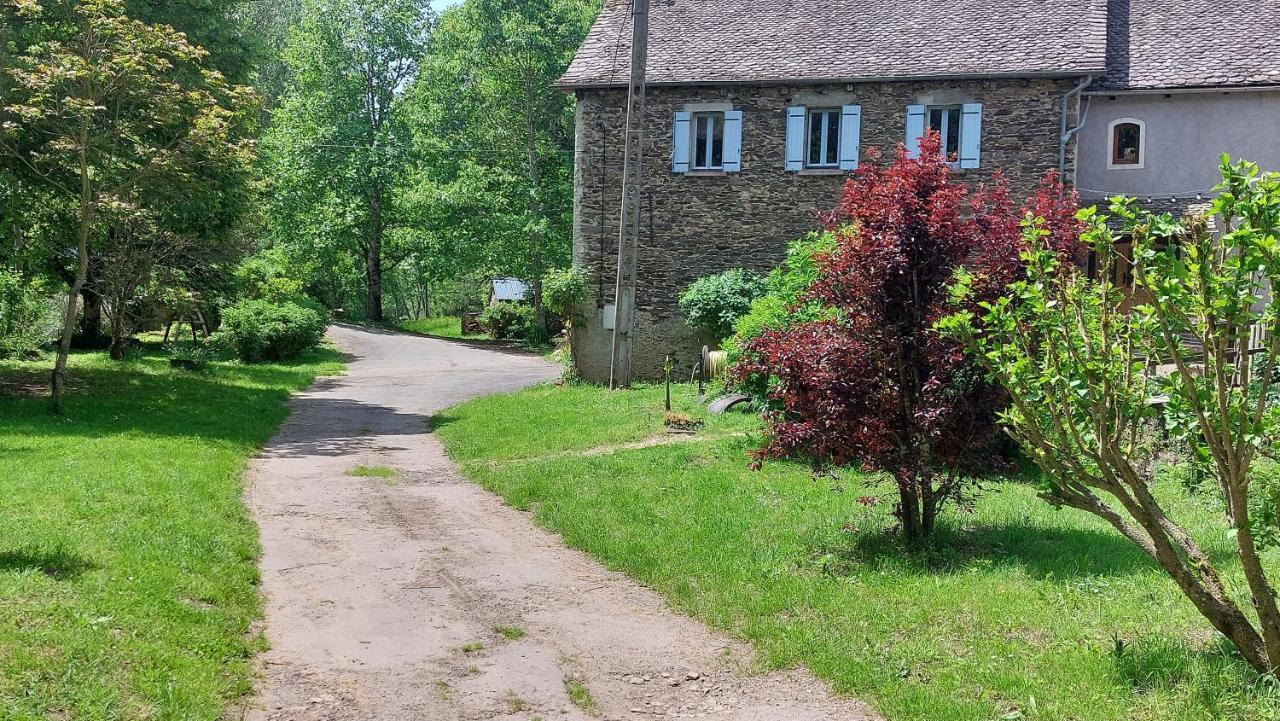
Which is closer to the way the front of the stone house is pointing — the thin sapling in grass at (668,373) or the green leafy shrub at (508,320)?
the thin sapling in grass

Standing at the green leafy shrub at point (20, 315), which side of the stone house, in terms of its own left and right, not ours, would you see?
right

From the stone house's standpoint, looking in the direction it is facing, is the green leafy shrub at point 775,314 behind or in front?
in front

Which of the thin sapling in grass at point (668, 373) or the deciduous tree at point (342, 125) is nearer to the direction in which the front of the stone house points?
the thin sapling in grass

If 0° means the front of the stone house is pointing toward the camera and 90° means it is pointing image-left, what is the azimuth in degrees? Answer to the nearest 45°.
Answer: approximately 0°

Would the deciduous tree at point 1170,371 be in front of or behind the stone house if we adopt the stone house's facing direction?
in front

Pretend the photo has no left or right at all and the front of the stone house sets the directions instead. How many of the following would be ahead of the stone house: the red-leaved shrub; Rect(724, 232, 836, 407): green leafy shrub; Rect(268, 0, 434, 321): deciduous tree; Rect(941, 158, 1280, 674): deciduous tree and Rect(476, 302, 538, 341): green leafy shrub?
3

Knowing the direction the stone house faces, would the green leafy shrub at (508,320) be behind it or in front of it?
behind

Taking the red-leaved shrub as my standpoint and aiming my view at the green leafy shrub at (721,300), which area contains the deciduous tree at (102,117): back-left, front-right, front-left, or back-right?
front-left

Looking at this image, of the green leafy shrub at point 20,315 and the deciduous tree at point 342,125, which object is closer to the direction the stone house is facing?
the green leafy shrub

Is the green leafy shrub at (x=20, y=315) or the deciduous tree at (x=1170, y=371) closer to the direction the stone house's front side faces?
the deciduous tree

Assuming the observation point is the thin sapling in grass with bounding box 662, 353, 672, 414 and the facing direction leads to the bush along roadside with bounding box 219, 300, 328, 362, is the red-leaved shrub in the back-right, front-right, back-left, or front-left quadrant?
back-left

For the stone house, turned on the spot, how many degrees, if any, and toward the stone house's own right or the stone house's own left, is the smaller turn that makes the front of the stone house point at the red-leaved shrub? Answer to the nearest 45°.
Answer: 0° — it already faces it

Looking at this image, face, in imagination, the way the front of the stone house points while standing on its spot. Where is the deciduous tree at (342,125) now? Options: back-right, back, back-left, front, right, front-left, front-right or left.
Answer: back-right
